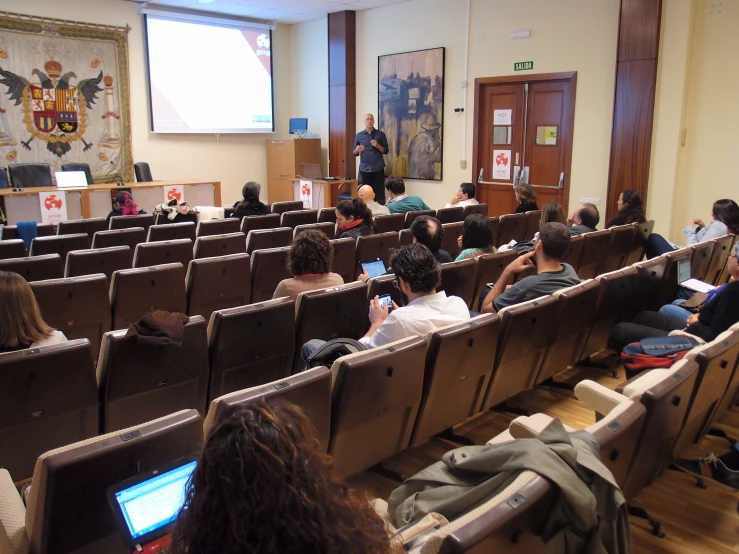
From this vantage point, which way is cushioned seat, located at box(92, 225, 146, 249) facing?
away from the camera

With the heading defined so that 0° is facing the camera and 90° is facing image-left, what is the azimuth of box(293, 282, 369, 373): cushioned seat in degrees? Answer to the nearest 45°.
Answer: approximately 135°

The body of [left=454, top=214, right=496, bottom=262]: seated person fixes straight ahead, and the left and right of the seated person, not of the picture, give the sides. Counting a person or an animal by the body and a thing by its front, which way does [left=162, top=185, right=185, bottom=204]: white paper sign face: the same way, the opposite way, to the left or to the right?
the opposite way

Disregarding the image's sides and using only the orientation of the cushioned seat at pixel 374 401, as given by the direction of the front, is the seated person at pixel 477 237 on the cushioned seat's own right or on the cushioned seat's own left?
on the cushioned seat's own right

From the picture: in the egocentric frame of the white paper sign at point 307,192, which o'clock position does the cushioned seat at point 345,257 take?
The cushioned seat is roughly at 12 o'clock from the white paper sign.

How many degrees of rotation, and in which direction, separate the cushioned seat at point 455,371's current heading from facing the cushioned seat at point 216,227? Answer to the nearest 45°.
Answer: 0° — it already faces it

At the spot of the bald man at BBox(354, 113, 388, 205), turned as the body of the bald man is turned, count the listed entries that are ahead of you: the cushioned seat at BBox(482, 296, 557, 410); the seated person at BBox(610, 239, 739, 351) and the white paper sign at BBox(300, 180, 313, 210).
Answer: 2

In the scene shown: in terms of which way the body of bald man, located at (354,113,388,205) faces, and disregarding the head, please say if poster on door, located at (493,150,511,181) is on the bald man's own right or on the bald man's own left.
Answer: on the bald man's own left

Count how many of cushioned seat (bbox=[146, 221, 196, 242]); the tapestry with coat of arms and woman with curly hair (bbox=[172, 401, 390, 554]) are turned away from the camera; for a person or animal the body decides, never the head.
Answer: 2

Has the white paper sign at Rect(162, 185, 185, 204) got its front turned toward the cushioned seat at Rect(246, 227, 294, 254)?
yes

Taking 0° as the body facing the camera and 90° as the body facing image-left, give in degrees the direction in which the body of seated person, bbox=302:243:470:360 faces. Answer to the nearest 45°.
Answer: approximately 135°

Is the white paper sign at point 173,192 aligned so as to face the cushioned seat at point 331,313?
yes

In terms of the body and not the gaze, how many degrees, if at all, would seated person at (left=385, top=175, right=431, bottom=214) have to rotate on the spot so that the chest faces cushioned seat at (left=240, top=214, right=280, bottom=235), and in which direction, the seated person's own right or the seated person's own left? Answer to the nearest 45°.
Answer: approximately 90° to the seated person's own left

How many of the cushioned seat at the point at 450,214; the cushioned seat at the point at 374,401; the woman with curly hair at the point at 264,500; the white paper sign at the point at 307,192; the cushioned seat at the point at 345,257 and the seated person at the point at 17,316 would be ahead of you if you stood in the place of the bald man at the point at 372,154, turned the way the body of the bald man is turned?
5
